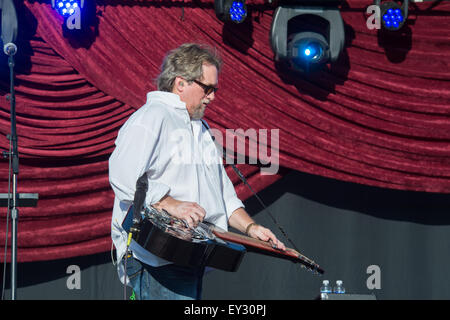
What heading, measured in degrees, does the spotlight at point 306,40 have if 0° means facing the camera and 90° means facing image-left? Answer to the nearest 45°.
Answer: approximately 0°

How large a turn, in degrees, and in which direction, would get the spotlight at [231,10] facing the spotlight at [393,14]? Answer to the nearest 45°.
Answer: approximately 45° to its left

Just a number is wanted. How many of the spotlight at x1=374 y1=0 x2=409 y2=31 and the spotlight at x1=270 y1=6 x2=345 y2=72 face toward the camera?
2

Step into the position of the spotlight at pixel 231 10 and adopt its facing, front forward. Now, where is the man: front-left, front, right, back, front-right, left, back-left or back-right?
front-right

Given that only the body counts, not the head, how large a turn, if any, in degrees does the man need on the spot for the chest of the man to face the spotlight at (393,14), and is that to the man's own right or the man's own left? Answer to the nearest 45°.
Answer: approximately 90° to the man's own left

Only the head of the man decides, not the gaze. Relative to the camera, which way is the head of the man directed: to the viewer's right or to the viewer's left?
to the viewer's right

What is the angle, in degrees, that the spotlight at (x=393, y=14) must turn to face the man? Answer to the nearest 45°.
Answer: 0° — it already faces them

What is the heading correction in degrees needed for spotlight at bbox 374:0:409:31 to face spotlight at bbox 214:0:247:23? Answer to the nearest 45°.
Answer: approximately 90° to its right
